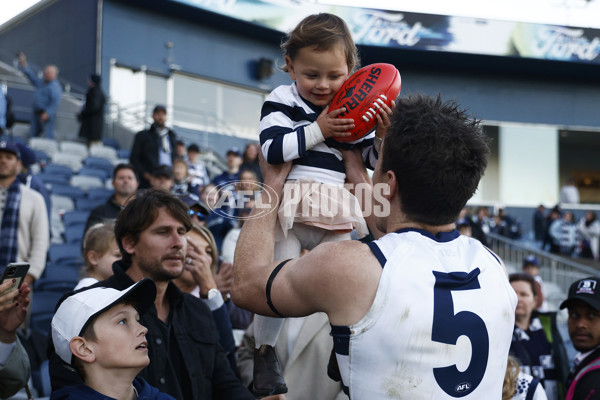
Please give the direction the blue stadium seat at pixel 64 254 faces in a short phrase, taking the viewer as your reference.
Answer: facing the viewer and to the right of the viewer

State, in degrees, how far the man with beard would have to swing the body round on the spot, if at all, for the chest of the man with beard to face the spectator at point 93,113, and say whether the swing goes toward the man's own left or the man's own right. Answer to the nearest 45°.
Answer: approximately 135° to the man's own left

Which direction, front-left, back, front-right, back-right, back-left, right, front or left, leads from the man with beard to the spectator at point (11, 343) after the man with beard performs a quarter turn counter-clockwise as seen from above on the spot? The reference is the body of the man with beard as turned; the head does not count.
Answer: back-left

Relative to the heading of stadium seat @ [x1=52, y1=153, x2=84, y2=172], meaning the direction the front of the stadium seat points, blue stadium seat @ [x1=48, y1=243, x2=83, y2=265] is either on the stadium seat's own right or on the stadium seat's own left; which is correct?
on the stadium seat's own right

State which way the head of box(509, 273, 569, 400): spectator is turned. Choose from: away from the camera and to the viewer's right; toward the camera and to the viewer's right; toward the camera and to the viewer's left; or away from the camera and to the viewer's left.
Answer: toward the camera and to the viewer's left

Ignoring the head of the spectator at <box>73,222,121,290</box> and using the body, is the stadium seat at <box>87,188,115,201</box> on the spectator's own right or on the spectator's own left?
on the spectator's own left

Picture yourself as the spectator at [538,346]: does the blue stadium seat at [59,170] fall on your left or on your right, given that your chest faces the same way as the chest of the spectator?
on your right
